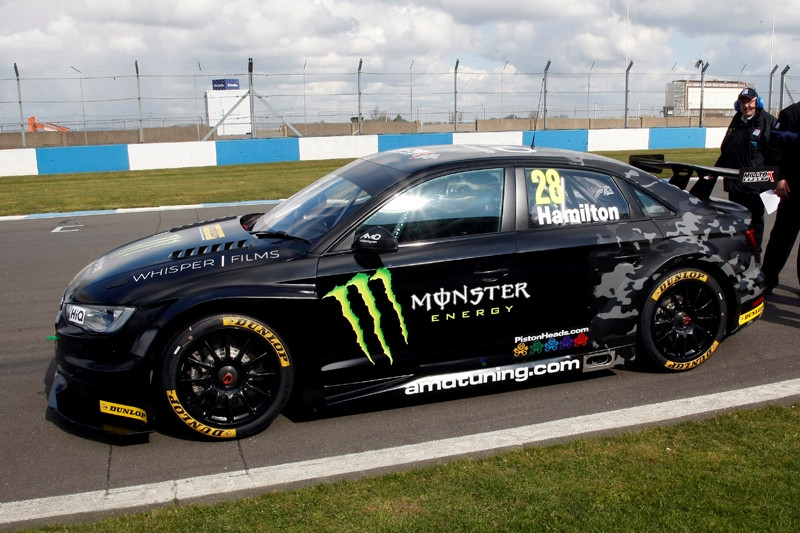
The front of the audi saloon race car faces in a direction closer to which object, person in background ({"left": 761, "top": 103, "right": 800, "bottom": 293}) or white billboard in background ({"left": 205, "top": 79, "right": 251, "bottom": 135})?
the white billboard in background

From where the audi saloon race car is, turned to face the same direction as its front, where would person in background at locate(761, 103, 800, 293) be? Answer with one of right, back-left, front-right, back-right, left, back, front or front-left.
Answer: back-right

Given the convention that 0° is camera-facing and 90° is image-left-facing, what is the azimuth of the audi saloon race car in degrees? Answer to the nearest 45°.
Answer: approximately 90°

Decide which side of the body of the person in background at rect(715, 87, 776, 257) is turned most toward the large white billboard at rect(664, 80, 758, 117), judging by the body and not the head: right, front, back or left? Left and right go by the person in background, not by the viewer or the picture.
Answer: back

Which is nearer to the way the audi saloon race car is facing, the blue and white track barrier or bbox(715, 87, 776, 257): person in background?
the blue and white track barrier

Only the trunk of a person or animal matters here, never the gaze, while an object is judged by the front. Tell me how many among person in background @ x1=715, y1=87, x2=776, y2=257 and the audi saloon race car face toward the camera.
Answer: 1

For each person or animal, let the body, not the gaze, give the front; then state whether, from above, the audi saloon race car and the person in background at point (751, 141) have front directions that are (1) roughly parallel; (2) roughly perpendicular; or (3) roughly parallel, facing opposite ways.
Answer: roughly perpendicular

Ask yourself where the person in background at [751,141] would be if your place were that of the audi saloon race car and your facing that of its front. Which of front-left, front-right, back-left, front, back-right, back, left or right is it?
back-right

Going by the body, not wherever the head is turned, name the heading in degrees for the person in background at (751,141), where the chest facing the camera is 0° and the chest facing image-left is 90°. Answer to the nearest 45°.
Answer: approximately 0°
